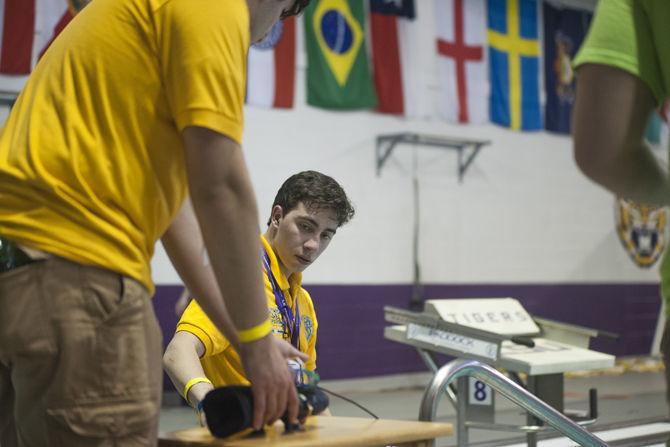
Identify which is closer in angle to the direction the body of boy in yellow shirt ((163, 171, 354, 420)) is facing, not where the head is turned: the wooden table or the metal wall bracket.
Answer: the wooden table

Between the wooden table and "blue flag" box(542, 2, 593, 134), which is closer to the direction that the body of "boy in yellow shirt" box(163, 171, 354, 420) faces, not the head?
the wooden table

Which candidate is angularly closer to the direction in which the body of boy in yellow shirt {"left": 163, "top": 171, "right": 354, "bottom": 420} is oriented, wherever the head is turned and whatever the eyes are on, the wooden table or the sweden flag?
the wooden table

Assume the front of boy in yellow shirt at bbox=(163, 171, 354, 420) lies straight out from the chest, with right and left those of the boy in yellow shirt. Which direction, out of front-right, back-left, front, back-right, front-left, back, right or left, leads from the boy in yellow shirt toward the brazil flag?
back-left

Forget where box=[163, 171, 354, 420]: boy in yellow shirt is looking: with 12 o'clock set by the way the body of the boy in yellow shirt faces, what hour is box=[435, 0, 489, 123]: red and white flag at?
The red and white flag is roughly at 8 o'clock from the boy in yellow shirt.

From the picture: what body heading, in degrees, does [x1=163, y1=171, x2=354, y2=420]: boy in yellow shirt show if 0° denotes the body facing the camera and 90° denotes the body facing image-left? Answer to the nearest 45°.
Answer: approximately 315°

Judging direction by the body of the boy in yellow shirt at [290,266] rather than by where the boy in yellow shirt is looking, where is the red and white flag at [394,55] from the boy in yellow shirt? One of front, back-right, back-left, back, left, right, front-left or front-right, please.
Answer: back-left

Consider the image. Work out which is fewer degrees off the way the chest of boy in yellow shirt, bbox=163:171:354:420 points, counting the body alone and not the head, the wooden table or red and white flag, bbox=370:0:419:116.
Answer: the wooden table

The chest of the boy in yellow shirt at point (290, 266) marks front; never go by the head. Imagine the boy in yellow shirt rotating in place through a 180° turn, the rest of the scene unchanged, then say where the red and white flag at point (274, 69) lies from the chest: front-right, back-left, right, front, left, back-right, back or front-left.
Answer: front-right

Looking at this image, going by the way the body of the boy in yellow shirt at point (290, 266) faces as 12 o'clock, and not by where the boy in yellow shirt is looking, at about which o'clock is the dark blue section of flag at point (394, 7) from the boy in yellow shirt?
The dark blue section of flag is roughly at 8 o'clock from the boy in yellow shirt.

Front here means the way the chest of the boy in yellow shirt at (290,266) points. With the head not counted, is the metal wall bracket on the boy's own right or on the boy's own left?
on the boy's own left

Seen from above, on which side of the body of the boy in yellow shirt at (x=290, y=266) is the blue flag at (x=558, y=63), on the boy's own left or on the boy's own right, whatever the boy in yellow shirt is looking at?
on the boy's own left

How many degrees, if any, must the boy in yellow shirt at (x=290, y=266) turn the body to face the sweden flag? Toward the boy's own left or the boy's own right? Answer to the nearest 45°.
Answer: approximately 135° to the boy's own left
